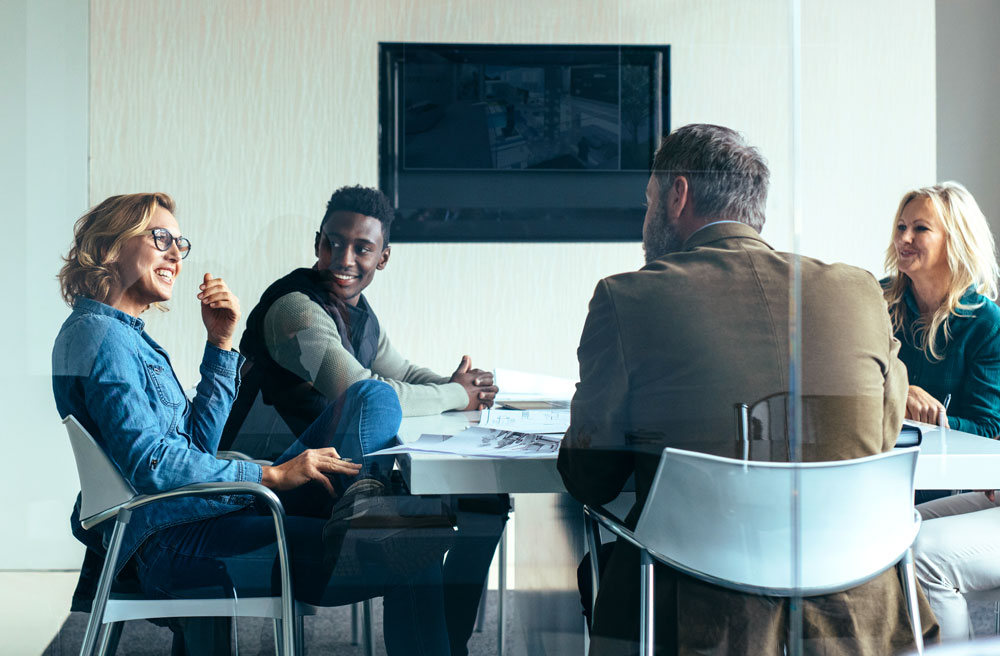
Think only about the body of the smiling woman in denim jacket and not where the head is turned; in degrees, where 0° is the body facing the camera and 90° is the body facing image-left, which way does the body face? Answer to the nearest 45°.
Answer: approximately 270°

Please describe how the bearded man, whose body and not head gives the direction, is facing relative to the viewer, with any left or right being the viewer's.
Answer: facing away from the viewer

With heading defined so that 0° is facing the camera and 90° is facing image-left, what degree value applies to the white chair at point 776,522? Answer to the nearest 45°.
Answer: approximately 180°

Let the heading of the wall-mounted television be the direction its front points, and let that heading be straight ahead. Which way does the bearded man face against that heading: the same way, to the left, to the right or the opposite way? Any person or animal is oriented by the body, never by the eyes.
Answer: the opposite way

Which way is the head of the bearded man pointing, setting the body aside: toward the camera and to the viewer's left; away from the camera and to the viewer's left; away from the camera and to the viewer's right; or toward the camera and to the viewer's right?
away from the camera and to the viewer's left

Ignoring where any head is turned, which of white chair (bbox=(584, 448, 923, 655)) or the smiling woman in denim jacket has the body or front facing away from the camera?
the white chair
